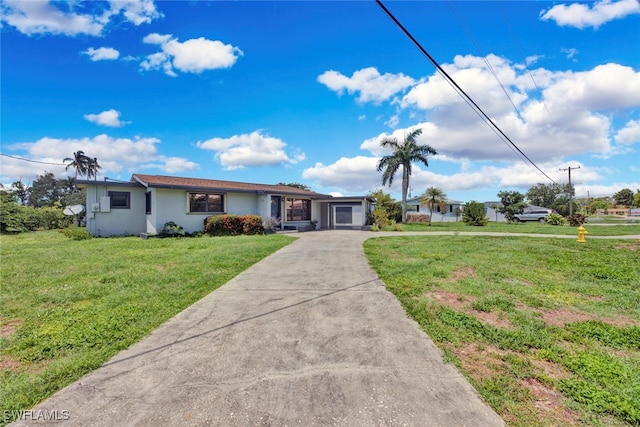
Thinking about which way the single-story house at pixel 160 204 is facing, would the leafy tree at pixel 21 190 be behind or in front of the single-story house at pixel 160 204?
behind

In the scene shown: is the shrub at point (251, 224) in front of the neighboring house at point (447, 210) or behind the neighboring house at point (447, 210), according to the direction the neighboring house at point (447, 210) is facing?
in front

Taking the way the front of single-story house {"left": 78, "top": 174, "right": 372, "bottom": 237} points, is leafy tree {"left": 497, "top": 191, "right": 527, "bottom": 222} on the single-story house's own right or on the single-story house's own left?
on the single-story house's own left

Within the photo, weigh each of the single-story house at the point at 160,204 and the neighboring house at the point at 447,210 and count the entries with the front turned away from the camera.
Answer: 0

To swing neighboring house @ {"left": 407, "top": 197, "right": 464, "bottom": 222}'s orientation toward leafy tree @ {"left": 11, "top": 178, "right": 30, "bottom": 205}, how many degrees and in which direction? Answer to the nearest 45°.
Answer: approximately 90° to its right

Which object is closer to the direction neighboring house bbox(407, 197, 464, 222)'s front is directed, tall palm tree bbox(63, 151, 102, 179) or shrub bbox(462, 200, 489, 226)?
the shrub

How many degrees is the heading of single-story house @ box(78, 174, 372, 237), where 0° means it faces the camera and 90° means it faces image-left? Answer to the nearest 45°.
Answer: approximately 315°

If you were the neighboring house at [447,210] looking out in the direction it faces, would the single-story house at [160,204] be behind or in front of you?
in front
